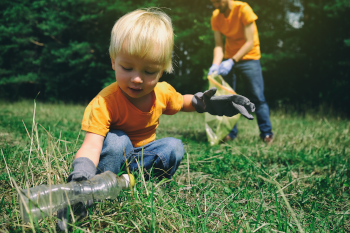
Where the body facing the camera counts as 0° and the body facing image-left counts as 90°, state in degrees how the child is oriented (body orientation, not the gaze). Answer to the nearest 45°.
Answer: approximately 0°
